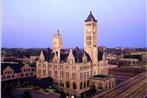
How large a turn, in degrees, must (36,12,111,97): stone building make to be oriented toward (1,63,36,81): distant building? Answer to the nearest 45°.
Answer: approximately 45° to its right

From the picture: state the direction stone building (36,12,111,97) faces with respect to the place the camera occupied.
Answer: facing the viewer and to the left of the viewer
